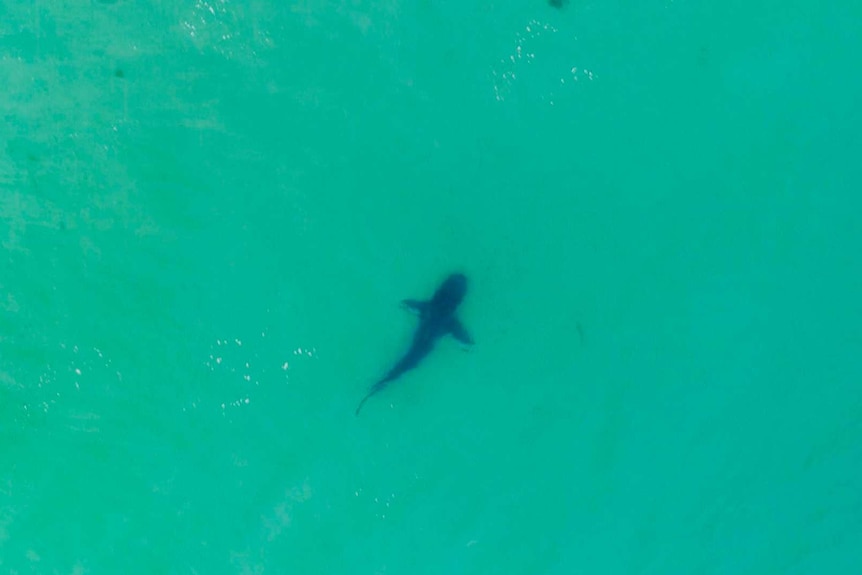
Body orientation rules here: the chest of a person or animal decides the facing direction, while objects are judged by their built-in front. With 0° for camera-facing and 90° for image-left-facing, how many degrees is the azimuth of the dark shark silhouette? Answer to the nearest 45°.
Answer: approximately 225°
